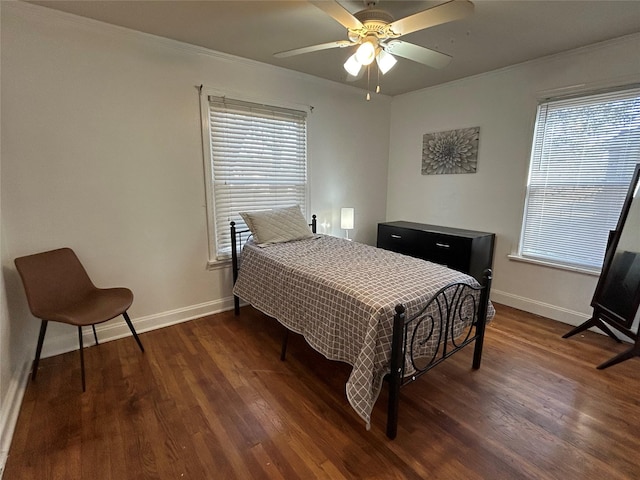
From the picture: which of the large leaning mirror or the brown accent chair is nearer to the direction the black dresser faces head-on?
the brown accent chair

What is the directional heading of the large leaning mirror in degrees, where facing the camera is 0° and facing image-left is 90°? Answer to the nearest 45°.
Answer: approximately 45°

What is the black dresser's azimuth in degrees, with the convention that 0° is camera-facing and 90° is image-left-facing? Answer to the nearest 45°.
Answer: approximately 45°

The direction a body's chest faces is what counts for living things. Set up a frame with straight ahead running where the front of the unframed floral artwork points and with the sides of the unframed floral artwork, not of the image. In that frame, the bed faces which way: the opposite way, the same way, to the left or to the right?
to the left

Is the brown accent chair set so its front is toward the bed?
yes

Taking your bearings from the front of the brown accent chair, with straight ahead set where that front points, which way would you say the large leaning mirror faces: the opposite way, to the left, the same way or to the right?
the opposite way

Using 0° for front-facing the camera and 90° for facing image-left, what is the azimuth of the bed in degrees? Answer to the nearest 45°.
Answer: approximately 315°

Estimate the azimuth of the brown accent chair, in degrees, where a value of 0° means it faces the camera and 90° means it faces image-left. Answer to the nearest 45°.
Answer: approximately 315°

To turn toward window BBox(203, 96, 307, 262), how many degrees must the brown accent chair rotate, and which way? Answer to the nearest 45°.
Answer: approximately 45° to its left

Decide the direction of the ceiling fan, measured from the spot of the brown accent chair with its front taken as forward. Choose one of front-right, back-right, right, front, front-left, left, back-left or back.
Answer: front

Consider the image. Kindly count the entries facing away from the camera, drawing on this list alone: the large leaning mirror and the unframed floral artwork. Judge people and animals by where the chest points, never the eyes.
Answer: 0

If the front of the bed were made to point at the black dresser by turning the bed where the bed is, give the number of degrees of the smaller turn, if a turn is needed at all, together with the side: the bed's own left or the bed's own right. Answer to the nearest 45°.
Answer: approximately 90° to the bed's own left

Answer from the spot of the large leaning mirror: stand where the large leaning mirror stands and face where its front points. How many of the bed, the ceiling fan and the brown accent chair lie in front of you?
3

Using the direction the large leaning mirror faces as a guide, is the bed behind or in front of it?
in front

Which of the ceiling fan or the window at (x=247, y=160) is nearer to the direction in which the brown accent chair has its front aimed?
the ceiling fan

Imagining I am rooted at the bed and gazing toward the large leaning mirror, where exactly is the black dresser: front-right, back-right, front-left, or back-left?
front-left

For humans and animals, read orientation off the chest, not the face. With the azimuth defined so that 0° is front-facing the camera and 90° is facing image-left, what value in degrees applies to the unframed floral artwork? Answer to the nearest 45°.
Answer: approximately 45°

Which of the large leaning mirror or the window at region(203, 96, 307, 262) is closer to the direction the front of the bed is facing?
the large leaning mirror

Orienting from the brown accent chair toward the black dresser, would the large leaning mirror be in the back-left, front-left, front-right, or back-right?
front-right
